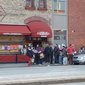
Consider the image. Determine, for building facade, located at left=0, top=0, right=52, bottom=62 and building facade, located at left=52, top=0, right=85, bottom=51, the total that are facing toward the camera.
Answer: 2

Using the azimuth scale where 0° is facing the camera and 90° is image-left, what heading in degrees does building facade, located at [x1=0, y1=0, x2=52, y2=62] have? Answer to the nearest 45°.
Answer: approximately 0°

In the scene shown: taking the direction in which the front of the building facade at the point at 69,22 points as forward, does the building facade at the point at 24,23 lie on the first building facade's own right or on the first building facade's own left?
on the first building facade's own right
